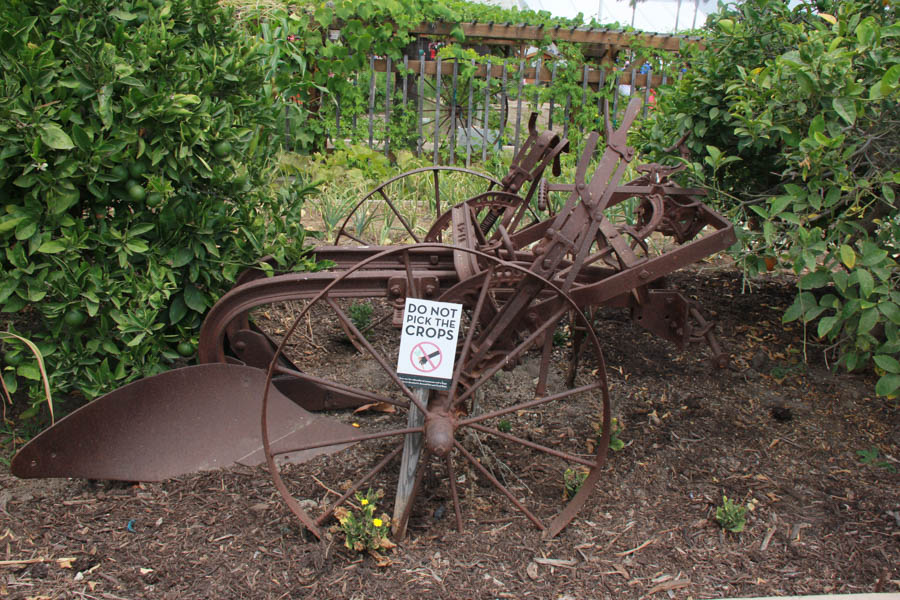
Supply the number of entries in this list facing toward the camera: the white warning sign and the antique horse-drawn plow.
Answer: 1

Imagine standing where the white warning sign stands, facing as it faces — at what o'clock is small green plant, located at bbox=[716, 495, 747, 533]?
The small green plant is roughly at 9 o'clock from the white warning sign.

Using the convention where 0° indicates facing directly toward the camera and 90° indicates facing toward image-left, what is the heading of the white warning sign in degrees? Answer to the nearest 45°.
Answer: approximately 0°

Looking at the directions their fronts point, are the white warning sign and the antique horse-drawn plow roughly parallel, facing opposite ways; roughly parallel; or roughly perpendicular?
roughly perpendicular

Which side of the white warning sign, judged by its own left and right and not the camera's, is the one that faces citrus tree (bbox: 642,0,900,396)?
left
